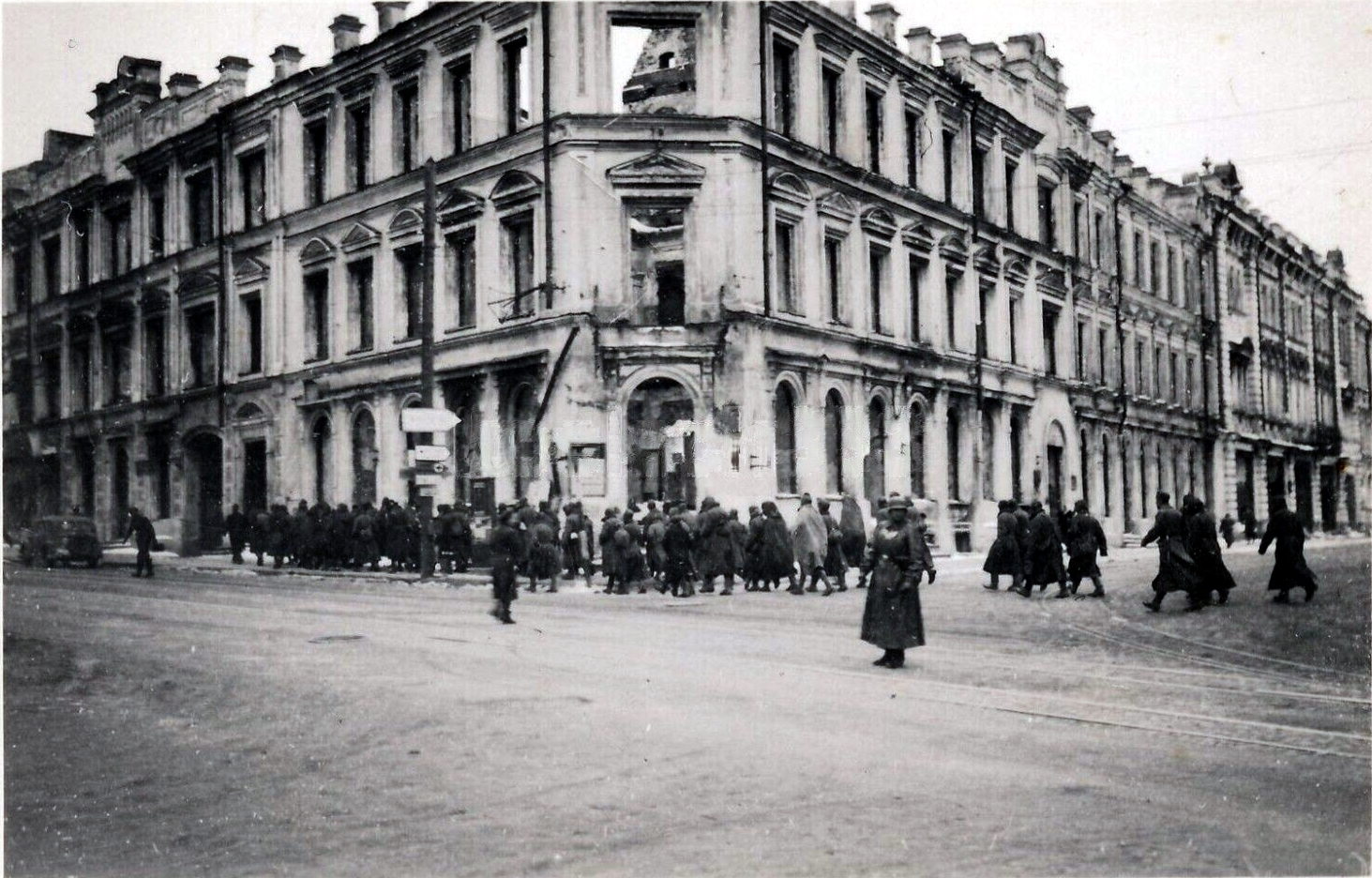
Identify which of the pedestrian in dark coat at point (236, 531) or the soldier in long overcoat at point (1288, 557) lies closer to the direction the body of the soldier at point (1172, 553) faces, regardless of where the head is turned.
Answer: the pedestrian in dark coat

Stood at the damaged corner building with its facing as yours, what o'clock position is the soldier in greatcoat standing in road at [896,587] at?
The soldier in greatcoat standing in road is roughly at 12 o'clock from the damaged corner building.

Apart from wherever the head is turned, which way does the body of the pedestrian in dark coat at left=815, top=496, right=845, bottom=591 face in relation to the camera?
to the viewer's left

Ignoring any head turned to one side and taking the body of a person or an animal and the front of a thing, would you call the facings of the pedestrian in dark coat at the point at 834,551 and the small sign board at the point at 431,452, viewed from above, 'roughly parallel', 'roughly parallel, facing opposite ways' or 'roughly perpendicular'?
roughly perpendicular

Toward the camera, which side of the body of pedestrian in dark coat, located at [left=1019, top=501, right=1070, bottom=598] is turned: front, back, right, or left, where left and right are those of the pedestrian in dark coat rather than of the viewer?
left
